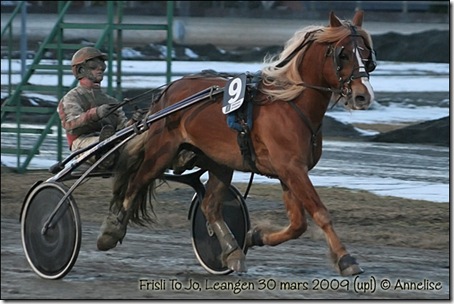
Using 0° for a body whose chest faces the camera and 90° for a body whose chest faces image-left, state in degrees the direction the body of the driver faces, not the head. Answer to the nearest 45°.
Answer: approximately 315°

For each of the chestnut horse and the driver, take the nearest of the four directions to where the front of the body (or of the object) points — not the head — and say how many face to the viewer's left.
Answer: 0

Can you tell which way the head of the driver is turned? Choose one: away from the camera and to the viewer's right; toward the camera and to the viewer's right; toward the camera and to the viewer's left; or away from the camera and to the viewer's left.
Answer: toward the camera and to the viewer's right

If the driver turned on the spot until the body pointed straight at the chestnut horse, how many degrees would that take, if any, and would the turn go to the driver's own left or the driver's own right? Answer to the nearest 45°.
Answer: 0° — they already face it

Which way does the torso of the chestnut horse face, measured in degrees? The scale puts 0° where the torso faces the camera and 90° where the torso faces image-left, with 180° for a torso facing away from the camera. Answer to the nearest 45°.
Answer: approximately 315°
